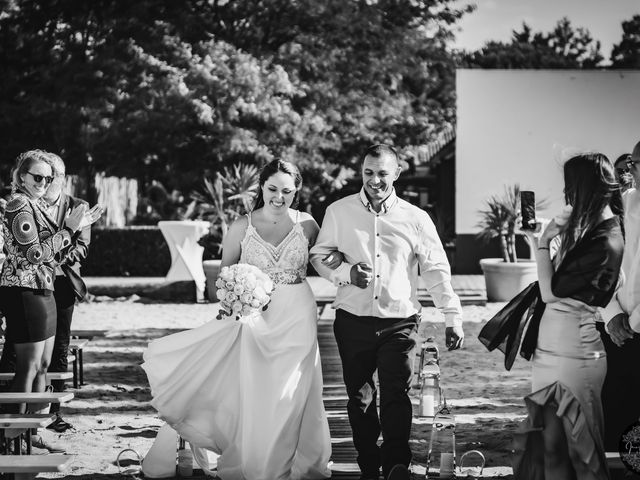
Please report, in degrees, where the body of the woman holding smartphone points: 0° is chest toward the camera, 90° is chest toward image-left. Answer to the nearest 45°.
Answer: approximately 90°

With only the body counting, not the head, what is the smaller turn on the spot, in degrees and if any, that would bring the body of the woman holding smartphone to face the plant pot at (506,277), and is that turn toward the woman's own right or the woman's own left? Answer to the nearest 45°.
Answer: approximately 90° to the woman's own right

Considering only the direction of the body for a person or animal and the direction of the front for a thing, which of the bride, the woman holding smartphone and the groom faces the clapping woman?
the woman holding smartphone

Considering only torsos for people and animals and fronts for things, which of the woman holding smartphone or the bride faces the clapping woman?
the woman holding smartphone

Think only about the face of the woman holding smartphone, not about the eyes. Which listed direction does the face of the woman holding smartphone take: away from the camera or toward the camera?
away from the camera

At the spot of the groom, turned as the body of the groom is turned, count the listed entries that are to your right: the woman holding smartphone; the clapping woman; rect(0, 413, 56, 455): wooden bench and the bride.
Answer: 3

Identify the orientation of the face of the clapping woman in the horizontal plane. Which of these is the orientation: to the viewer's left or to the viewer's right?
to the viewer's right

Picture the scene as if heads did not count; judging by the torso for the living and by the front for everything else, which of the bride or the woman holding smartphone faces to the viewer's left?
the woman holding smartphone

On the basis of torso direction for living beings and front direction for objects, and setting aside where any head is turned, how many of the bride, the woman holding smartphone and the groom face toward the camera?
2

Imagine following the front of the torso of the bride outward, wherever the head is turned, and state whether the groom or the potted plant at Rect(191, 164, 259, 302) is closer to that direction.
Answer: the groom

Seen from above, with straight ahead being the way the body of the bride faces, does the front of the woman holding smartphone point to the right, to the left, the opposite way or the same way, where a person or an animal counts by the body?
to the right

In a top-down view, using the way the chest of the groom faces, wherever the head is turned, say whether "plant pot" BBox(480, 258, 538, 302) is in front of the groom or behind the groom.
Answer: behind

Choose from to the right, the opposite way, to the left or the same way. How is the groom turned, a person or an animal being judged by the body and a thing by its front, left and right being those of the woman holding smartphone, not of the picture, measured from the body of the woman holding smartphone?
to the left

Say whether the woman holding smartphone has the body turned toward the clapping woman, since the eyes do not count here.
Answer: yes

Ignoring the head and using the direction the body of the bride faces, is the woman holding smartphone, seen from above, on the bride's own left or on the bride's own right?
on the bride's own left
